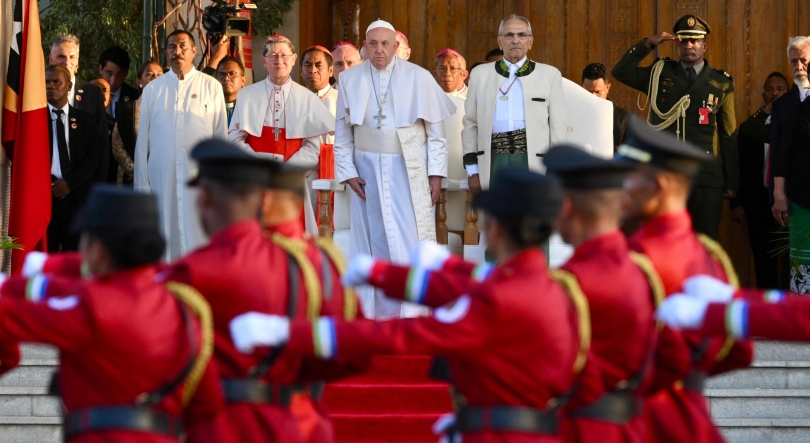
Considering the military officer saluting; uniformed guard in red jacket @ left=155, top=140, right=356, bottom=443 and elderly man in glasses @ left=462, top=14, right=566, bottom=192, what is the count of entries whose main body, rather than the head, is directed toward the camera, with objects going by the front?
2

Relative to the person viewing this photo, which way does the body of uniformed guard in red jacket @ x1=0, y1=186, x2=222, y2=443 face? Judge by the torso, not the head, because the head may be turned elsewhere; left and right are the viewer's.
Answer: facing away from the viewer and to the left of the viewer

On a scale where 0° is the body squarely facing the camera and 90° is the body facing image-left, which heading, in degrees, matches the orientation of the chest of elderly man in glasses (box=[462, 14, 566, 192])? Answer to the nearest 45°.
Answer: approximately 0°

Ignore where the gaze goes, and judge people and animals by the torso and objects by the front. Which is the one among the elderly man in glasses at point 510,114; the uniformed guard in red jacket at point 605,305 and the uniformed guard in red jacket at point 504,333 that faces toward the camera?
the elderly man in glasses

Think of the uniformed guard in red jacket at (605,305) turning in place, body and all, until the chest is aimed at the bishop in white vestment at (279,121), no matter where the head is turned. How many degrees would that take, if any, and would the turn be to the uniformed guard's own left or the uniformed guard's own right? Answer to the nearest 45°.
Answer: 0° — they already face them

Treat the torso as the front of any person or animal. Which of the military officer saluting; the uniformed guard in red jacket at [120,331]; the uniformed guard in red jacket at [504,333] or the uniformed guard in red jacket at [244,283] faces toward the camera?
the military officer saluting

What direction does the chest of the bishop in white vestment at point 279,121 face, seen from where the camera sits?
toward the camera

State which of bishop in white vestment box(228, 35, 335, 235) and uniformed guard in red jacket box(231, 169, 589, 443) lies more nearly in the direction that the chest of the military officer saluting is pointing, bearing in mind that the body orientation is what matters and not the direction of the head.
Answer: the uniformed guard in red jacket

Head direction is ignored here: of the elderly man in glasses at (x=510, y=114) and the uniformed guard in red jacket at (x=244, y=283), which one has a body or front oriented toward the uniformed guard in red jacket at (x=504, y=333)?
the elderly man in glasses

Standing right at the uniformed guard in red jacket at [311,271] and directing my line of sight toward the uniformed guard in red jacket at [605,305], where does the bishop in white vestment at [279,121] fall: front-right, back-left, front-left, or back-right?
back-left

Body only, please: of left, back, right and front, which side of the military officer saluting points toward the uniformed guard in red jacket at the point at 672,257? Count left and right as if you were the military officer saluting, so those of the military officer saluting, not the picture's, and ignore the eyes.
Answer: front

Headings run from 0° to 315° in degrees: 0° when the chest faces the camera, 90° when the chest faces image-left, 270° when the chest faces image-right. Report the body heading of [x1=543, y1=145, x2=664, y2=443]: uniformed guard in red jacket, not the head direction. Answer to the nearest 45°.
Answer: approximately 135°

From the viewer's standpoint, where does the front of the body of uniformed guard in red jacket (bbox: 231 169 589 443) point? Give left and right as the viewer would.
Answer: facing away from the viewer and to the left of the viewer

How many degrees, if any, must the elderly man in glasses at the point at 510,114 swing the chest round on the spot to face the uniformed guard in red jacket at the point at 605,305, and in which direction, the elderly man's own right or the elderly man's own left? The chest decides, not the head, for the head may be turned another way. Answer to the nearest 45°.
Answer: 0° — they already face them

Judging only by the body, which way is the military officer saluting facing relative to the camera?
toward the camera

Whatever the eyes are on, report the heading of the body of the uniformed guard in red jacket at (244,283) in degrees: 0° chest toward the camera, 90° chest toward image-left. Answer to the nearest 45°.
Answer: approximately 135°

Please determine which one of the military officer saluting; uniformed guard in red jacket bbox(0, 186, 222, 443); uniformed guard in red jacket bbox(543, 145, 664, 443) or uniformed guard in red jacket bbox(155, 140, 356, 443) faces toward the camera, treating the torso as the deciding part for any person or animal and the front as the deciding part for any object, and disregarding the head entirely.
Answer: the military officer saluting

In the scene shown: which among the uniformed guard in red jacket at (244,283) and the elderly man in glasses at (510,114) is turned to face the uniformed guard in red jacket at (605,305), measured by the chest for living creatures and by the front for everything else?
the elderly man in glasses
